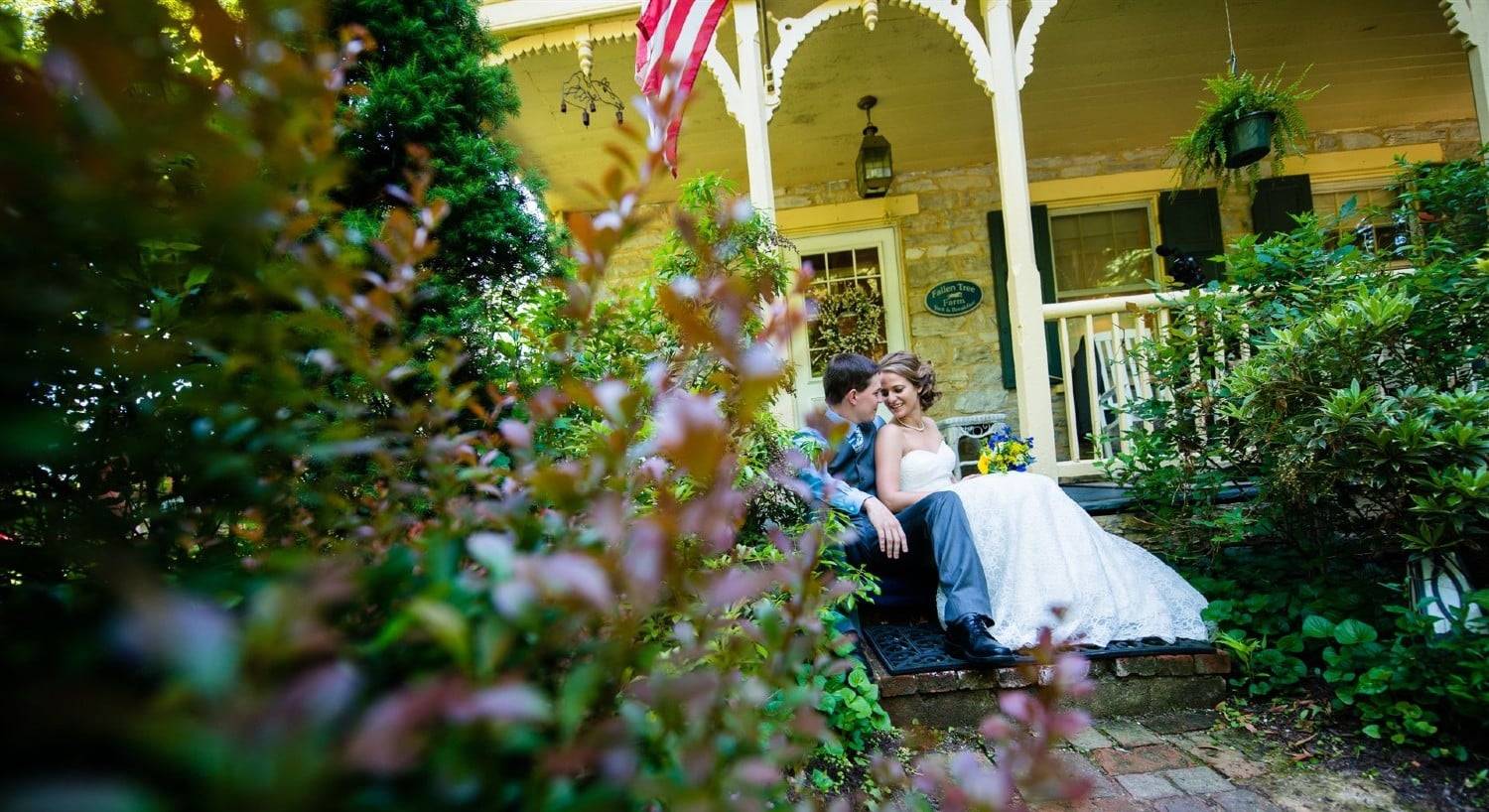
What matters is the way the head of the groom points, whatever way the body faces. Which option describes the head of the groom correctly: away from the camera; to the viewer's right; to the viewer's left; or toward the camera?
to the viewer's right

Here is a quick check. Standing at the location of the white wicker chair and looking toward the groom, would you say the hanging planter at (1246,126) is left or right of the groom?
left

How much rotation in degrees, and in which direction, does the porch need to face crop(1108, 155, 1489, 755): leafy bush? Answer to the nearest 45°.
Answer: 0° — it already faces it

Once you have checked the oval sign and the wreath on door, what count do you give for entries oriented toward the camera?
2

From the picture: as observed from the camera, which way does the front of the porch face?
facing the viewer

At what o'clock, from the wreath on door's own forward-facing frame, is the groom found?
The groom is roughly at 12 o'clock from the wreath on door.

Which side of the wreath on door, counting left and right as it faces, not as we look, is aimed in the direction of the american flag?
front

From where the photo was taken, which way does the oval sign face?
toward the camera

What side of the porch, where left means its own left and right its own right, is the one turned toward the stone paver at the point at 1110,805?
front

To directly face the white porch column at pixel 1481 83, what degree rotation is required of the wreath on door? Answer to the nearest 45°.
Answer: approximately 45° to its left

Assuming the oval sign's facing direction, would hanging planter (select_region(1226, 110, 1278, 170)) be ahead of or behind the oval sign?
ahead
